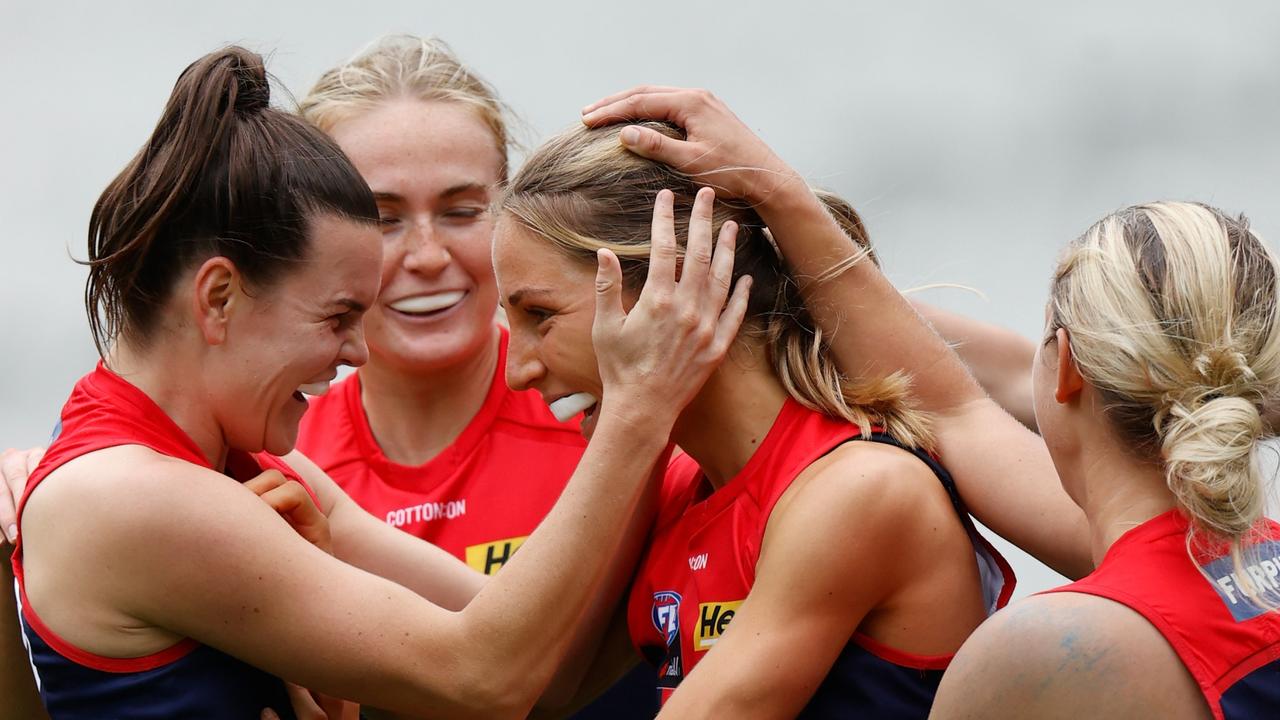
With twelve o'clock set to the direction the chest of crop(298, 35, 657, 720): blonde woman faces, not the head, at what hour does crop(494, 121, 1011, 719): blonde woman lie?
crop(494, 121, 1011, 719): blonde woman is roughly at 11 o'clock from crop(298, 35, 657, 720): blonde woman.

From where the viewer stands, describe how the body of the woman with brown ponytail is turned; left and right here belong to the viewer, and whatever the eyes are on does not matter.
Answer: facing to the right of the viewer

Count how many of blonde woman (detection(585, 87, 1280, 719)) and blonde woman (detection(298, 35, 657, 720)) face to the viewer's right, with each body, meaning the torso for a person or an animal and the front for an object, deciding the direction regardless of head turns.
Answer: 0

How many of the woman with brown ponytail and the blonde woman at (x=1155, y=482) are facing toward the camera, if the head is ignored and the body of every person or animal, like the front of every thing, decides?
0

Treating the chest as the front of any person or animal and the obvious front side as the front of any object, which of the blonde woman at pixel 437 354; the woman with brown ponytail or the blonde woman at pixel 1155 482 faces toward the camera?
the blonde woman at pixel 437 354

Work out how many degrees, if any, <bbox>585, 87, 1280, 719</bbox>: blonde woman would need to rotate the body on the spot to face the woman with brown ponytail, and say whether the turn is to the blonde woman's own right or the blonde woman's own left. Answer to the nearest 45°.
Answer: approximately 45° to the blonde woman's own left

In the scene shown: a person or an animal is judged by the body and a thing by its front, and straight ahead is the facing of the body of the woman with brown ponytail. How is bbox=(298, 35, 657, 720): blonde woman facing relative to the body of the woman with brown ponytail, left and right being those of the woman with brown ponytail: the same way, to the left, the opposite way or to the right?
to the right

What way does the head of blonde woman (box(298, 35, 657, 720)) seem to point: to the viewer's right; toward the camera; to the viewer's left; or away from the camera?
toward the camera

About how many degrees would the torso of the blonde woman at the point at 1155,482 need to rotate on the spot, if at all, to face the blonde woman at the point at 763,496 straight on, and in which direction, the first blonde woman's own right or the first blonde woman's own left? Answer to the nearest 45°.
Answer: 0° — they already face them

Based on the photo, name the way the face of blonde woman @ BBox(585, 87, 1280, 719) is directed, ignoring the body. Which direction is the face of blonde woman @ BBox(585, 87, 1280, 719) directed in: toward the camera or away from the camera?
away from the camera

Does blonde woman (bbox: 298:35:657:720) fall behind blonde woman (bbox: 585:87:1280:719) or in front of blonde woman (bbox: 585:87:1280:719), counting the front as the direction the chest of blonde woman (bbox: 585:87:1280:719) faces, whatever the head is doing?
in front

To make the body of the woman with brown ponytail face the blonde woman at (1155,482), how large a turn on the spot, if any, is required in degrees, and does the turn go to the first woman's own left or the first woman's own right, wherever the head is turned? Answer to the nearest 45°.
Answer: approximately 45° to the first woman's own right

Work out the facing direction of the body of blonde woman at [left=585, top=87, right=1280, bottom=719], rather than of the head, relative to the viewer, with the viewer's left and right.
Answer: facing away from the viewer and to the left of the viewer

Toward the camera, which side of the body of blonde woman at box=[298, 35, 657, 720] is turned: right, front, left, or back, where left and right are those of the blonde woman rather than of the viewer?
front
